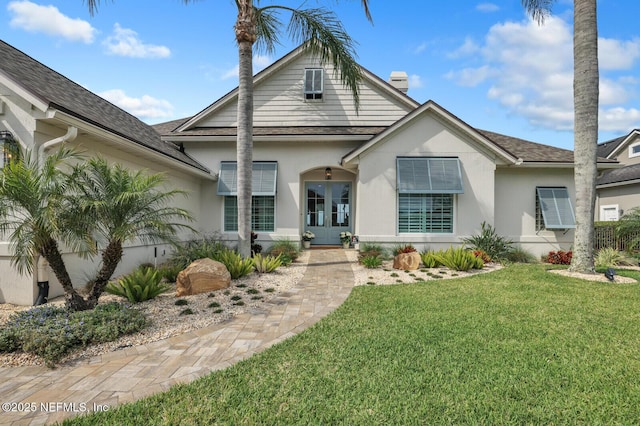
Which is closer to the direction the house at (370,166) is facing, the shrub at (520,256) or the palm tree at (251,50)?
the palm tree

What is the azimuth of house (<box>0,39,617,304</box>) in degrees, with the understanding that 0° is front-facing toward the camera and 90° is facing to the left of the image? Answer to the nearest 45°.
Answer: approximately 0°

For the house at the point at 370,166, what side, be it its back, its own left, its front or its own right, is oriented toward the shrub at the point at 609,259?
left

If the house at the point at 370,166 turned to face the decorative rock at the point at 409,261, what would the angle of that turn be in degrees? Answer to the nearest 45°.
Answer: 0° — it already faces it

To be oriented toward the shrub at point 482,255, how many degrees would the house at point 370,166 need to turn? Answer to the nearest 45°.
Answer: approximately 45° to its left

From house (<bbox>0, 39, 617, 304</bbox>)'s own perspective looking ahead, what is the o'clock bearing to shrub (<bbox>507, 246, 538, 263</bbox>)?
The shrub is roughly at 9 o'clock from the house.

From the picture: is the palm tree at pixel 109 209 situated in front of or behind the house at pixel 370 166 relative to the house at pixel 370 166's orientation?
in front

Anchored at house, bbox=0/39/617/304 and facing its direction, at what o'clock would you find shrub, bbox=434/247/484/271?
The shrub is roughly at 11 o'clock from the house.
